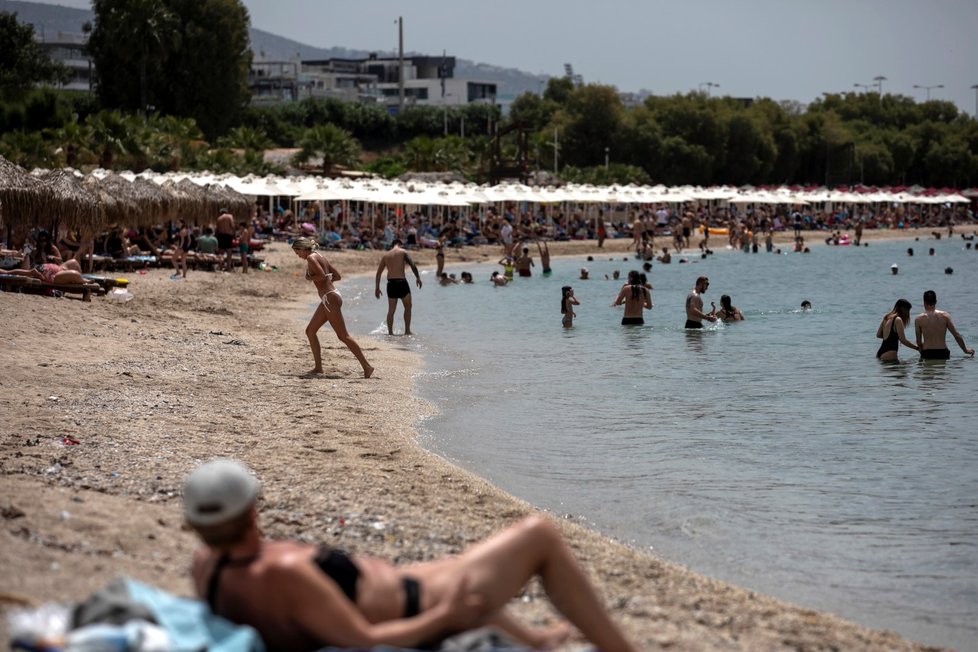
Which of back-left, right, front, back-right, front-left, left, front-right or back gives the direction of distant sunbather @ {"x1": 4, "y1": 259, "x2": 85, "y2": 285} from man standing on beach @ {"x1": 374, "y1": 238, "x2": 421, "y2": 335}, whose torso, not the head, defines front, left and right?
left

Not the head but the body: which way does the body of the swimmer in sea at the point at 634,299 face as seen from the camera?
away from the camera

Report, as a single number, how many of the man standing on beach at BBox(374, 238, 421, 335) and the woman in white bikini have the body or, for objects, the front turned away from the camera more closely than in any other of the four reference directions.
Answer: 1

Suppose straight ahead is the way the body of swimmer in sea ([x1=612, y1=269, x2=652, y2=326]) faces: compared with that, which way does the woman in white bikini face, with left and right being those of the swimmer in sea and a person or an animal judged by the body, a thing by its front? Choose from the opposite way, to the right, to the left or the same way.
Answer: to the left

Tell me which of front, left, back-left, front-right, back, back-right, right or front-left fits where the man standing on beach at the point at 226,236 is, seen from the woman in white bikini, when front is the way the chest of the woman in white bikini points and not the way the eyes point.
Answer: right

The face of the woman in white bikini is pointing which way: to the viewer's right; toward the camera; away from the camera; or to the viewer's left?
to the viewer's left

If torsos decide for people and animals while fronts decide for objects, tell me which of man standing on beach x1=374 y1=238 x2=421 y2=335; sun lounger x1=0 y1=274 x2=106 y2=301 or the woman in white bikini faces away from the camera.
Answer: the man standing on beach

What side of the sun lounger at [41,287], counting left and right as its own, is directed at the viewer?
right

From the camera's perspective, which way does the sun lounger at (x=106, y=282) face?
to the viewer's right

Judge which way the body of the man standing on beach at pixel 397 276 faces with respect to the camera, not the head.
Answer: away from the camera

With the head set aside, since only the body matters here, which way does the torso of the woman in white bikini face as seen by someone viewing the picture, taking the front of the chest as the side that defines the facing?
to the viewer's left

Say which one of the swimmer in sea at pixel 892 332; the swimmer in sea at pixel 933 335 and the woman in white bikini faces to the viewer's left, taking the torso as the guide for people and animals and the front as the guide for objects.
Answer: the woman in white bikini

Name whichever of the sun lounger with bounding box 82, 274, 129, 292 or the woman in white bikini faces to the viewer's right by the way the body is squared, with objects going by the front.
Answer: the sun lounger

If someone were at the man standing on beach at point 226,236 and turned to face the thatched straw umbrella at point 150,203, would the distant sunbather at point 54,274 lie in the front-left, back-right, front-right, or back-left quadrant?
front-left
